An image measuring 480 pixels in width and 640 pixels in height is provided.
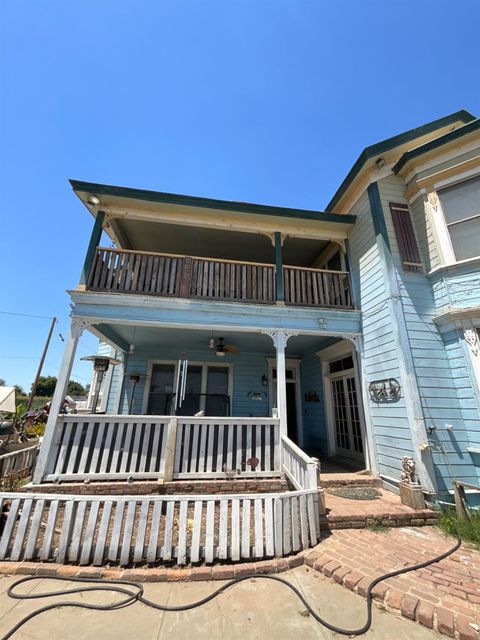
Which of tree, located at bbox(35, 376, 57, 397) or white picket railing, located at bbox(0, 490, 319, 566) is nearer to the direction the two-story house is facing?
the white picket railing

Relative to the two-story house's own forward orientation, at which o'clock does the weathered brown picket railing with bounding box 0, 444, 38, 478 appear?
The weathered brown picket railing is roughly at 3 o'clock from the two-story house.

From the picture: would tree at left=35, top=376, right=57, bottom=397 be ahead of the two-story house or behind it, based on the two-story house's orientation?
behind

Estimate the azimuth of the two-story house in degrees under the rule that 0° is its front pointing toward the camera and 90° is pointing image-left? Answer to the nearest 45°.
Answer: approximately 0°
